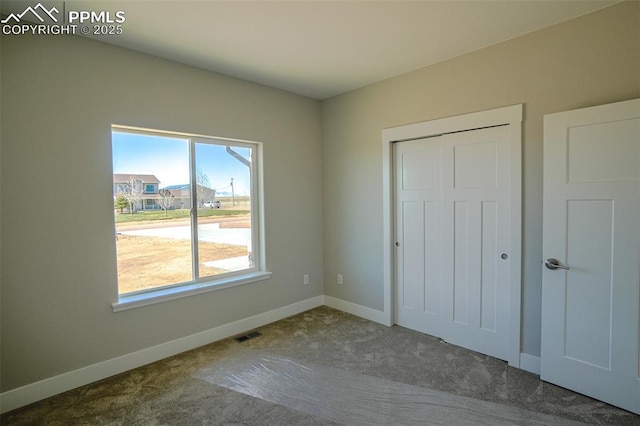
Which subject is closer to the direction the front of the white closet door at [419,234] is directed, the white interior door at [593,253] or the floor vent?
the floor vent

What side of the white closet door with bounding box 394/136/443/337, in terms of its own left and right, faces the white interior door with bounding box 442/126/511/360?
left

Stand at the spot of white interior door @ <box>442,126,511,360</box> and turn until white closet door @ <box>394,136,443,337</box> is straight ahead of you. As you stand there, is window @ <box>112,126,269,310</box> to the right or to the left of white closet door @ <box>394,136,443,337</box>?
left

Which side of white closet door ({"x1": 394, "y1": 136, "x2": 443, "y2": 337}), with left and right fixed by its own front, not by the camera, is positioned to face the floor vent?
front

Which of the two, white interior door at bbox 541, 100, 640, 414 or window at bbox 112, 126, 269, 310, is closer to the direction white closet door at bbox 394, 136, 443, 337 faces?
the window

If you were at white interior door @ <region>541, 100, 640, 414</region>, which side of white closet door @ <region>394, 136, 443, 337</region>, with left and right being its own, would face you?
left

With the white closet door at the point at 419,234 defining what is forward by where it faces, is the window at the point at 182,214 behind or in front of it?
in front

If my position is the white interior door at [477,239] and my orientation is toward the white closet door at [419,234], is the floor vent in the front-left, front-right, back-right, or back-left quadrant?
front-left

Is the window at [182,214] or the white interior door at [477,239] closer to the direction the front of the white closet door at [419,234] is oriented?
the window

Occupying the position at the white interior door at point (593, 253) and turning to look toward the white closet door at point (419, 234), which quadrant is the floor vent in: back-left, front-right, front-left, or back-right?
front-left

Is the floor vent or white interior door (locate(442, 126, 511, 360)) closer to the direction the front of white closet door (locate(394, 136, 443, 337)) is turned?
the floor vent

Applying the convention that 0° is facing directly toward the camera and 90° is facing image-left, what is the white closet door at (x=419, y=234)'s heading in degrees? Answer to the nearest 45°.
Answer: approximately 45°

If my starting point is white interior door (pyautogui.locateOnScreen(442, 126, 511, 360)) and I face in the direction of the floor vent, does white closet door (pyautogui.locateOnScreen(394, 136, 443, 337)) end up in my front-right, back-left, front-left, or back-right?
front-right

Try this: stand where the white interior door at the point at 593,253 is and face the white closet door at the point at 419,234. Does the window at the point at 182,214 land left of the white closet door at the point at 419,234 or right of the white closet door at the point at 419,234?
left
